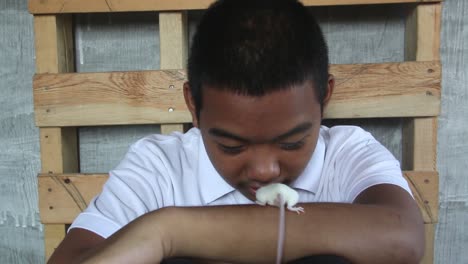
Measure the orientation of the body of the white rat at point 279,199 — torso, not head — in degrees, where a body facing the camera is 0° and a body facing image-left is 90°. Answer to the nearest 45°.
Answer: approximately 180°

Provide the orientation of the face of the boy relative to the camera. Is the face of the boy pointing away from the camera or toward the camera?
toward the camera

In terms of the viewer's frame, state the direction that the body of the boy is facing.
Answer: toward the camera
